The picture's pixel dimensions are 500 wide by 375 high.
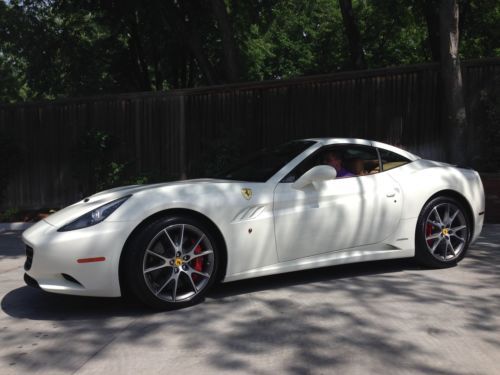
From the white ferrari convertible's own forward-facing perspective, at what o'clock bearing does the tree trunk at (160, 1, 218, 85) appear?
The tree trunk is roughly at 4 o'clock from the white ferrari convertible.

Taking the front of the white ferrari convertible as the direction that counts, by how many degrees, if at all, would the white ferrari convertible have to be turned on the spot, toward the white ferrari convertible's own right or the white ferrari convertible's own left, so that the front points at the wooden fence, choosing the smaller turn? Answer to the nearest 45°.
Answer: approximately 135° to the white ferrari convertible's own right

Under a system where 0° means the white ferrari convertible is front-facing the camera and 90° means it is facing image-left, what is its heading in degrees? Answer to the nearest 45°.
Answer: approximately 45°
